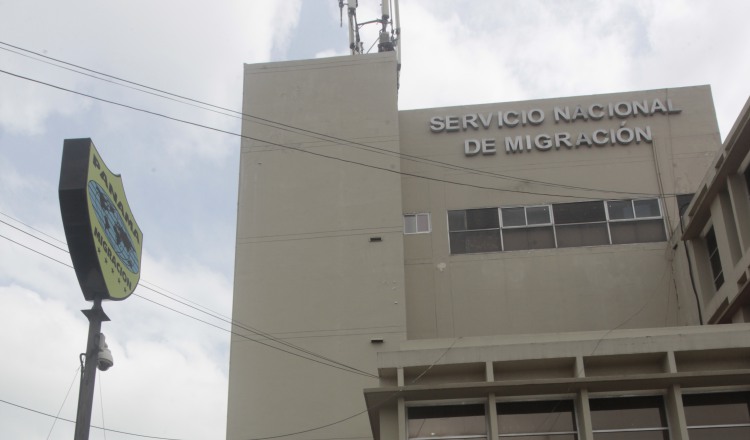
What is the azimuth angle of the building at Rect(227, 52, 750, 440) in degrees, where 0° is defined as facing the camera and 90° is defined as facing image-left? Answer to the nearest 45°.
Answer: approximately 0°

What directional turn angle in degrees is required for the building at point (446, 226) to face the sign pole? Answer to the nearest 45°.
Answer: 0° — it already faces it
